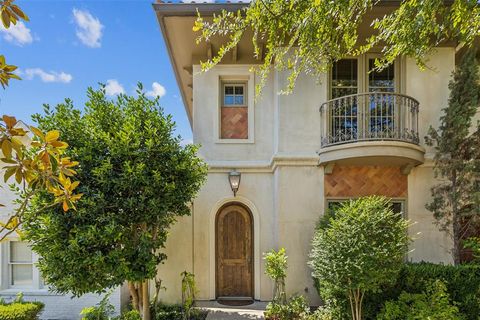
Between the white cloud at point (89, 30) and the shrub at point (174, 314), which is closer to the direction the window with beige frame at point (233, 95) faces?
the shrub

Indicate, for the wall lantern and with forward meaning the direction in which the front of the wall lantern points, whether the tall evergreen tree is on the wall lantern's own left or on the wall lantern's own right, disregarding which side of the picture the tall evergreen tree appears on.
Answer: on the wall lantern's own left

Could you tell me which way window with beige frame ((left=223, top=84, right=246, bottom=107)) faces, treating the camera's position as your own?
facing the viewer

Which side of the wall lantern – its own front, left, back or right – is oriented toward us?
front

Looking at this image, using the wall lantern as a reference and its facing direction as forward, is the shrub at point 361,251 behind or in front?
in front
